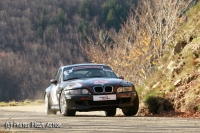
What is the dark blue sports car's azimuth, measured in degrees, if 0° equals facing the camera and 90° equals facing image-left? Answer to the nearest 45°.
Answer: approximately 0°
